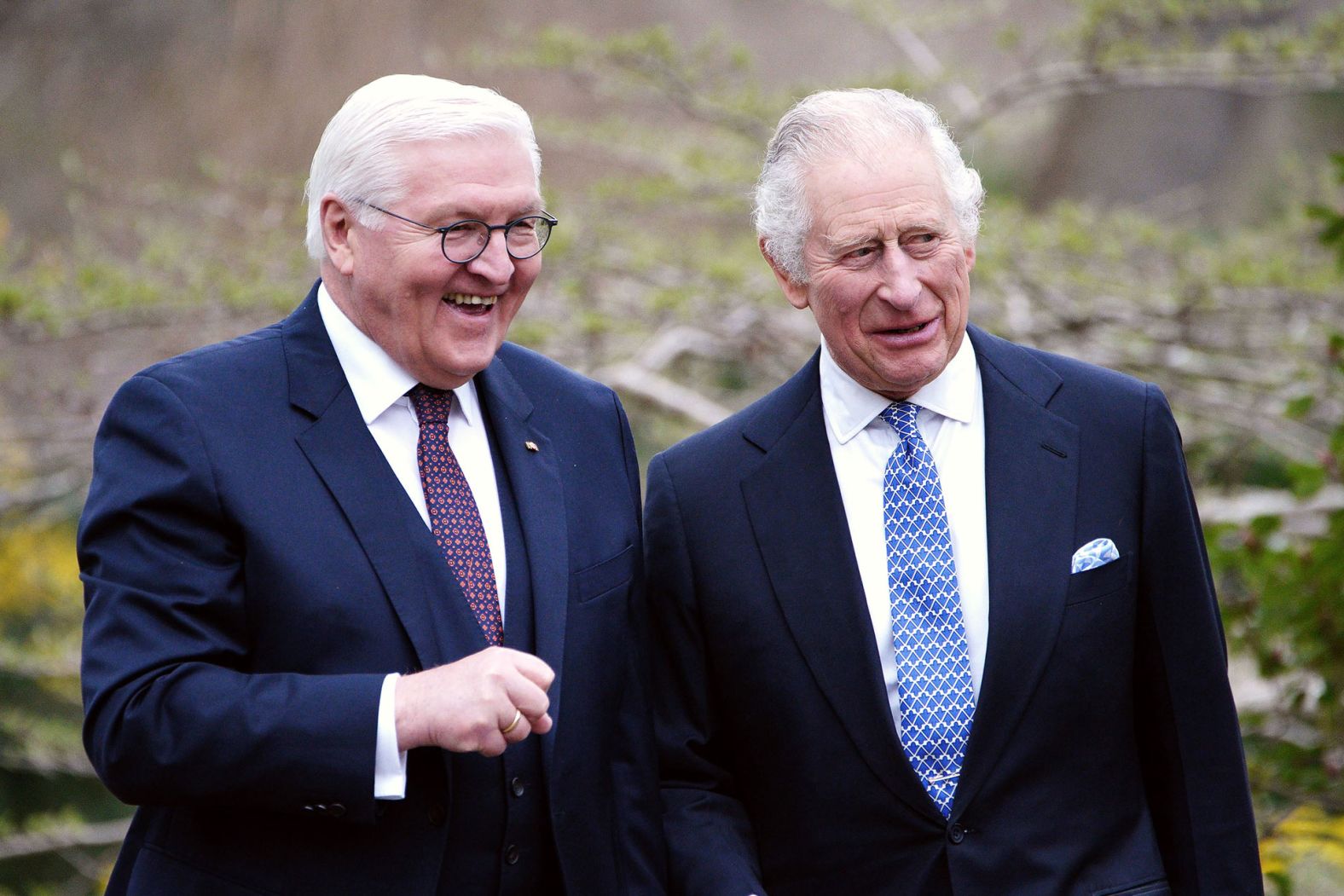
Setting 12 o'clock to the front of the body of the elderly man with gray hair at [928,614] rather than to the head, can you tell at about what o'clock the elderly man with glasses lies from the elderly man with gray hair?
The elderly man with glasses is roughly at 2 o'clock from the elderly man with gray hair.

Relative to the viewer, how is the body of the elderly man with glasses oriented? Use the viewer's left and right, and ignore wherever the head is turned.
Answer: facing the viewer and to the right of the viewer

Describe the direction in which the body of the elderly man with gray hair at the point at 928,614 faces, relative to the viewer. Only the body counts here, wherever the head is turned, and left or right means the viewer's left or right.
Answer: facing the viewer

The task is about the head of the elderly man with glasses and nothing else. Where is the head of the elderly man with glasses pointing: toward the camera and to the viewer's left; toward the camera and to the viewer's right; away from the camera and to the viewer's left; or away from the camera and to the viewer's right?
toward the camera and to the viewer's right

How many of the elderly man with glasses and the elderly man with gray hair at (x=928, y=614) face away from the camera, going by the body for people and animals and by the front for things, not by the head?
0

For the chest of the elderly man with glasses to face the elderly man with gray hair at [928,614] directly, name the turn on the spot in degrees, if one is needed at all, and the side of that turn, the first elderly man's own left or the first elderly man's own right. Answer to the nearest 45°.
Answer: approximately 45° to the first elderly man's own left
